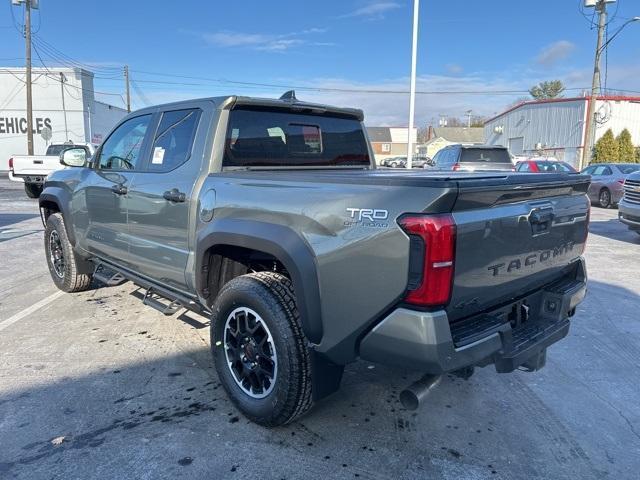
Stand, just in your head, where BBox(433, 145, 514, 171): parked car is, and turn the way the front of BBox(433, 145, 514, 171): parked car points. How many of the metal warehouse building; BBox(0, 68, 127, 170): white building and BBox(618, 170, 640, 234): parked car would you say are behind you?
1

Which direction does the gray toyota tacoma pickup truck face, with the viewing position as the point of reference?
facing away from the viewer and to the left of the viewer

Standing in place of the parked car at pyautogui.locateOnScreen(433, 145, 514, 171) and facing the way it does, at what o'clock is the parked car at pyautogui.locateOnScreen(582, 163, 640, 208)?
the parked car at pyautogui.locateOnScreen(582, 163, 640, 208) is roughly at 3 o'clock from the parked car at pyautogui.locateOnScreen(433, 145, 514, 171).

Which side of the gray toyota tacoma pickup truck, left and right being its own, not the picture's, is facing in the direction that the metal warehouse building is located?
right

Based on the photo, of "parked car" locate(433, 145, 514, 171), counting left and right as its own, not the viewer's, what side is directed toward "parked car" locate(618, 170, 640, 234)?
back

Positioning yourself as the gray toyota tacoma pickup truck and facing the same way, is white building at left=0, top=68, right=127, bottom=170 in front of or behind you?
in front

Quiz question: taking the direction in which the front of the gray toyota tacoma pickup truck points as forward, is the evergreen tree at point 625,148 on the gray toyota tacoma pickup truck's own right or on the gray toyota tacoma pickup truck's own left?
on the gray toyota tacoma pickup truck's own right

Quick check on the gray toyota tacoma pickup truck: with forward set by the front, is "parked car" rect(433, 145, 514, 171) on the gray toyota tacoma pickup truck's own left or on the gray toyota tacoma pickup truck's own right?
on the gray toyota tacoma pickup truck's own right

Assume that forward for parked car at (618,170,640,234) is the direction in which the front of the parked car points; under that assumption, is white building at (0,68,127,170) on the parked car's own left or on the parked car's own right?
on the parked car's own right

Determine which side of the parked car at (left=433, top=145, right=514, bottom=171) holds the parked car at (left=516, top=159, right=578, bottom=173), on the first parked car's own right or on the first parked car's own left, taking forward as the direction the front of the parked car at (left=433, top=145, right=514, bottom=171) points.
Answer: on the first parked car's own right
